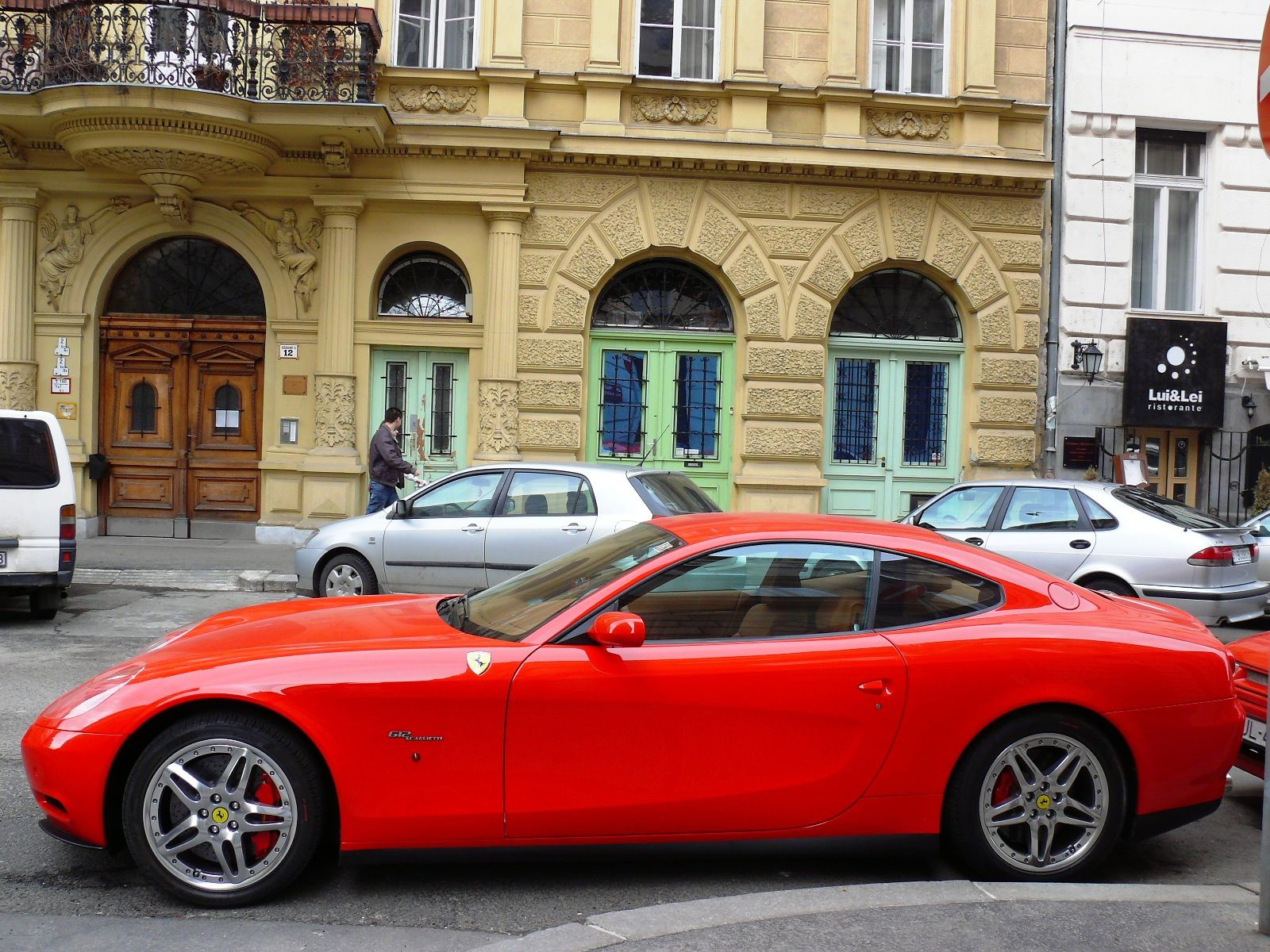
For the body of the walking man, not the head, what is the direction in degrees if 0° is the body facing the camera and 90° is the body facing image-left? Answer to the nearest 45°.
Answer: approximately 270°

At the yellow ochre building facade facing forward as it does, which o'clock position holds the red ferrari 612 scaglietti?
The red ferrari 612 scaglietti is roughly at 12 o'clock from the yellow ochre building facade.

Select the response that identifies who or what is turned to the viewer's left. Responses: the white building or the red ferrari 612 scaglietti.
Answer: the red ferrari 612 scaglietti

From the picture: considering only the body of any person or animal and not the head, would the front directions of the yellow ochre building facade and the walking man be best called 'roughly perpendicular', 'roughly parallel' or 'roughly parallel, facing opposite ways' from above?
roughly perpendicular

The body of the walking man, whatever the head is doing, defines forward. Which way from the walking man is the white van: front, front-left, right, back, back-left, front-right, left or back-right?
back-right

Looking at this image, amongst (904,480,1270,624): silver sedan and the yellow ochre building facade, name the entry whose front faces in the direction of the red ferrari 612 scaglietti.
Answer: the yellow ochre building facade

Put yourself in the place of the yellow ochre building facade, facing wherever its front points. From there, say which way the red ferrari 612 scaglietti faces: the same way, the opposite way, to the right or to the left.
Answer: to the right

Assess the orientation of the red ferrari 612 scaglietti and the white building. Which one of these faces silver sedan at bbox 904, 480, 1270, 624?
the white building

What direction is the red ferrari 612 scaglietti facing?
to the viewer's left
